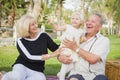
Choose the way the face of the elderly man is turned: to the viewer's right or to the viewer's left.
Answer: to the viewer's left

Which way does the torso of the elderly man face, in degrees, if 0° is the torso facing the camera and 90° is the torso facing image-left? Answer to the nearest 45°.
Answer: approximately 45°

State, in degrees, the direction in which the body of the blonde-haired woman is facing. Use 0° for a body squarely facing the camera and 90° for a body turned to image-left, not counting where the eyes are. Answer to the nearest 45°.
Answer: approximately 315°

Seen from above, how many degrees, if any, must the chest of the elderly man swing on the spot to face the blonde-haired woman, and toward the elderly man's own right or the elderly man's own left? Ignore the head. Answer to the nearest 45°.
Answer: approximately 45° to the elderly man's own right

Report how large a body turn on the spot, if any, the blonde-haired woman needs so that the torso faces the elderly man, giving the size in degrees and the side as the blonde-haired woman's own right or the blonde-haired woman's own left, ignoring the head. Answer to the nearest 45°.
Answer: approximately 45° to the blonde-haired woman's own left

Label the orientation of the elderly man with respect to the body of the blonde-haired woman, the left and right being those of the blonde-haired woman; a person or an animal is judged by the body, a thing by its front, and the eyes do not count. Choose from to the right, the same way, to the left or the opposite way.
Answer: to the right
